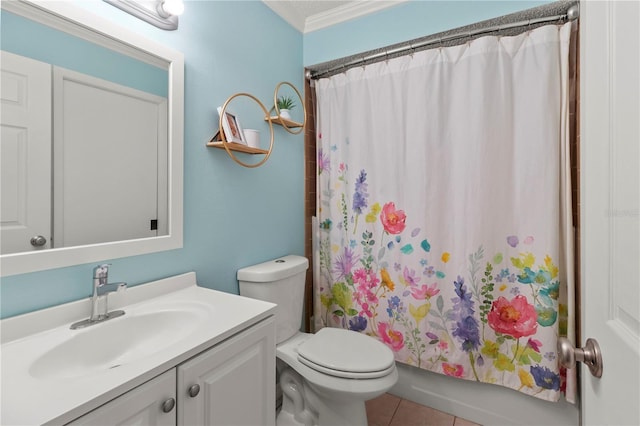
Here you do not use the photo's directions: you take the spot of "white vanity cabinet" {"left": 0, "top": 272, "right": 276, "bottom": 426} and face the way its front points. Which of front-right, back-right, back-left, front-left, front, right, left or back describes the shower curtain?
front-left

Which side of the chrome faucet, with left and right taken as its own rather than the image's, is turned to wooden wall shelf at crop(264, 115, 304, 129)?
left

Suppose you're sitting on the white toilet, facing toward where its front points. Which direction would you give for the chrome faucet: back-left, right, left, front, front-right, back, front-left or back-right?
right

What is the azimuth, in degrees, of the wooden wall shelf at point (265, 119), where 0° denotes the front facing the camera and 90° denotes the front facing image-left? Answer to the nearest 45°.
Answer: approximately 315°

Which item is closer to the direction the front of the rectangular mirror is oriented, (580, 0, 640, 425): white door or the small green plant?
the white door

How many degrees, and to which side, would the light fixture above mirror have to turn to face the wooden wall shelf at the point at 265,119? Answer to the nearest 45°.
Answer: approximately 45° to its left

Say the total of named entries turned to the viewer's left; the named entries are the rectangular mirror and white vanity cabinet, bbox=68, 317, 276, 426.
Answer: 0

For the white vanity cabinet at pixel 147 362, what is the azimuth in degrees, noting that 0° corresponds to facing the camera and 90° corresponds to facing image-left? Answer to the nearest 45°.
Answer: approximately 315°

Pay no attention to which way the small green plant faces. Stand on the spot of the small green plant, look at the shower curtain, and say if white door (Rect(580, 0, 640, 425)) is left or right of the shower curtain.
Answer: right
